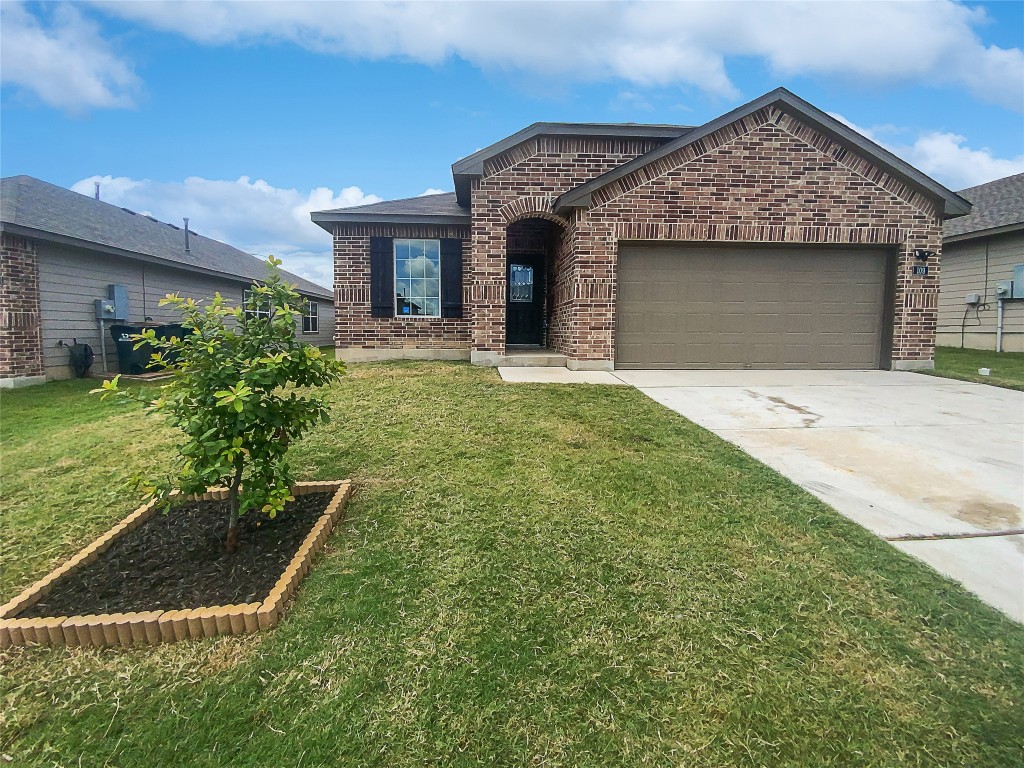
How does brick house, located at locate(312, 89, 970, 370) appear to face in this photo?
toward the camera

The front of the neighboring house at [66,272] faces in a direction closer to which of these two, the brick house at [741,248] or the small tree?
the small tree

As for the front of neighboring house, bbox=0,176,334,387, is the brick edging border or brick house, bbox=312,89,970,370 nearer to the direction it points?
the brick edging border

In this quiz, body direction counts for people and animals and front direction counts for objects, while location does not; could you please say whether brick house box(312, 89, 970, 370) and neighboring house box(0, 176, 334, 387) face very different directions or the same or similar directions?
same or similar directions

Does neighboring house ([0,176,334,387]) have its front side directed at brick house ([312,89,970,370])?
no

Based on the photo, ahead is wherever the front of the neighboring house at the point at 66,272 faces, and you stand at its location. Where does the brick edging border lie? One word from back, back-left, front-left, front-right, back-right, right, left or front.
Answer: front-left

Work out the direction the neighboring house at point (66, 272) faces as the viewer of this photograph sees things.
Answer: facing the viewer and to the left of the viewer

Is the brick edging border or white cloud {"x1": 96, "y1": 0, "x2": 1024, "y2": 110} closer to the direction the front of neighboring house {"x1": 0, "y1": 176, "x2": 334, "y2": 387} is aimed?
the brick edging border

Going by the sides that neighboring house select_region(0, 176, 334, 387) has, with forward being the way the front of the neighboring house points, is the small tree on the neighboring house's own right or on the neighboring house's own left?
on the neighboring house's own left

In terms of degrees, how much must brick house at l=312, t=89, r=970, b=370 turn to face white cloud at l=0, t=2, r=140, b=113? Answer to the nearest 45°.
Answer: approximately 90° to its right

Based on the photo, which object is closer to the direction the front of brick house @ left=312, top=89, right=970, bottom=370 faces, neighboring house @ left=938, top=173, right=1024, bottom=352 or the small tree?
the small tree

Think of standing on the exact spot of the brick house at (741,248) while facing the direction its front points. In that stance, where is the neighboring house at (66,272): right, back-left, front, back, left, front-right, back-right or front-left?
right

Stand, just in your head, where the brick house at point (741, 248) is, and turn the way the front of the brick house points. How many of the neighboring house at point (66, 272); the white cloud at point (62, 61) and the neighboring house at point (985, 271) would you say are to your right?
2

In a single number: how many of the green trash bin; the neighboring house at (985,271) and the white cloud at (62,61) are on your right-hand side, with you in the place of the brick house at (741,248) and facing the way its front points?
2

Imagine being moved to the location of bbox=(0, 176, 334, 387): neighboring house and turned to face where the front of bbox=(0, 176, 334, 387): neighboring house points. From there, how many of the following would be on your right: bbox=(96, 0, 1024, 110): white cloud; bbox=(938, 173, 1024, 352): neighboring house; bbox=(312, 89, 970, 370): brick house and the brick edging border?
0

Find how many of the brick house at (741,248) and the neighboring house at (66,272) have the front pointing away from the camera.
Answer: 0
